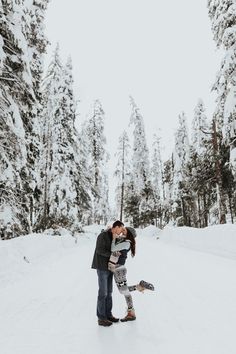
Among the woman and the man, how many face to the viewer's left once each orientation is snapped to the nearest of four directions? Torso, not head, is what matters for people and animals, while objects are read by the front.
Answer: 1

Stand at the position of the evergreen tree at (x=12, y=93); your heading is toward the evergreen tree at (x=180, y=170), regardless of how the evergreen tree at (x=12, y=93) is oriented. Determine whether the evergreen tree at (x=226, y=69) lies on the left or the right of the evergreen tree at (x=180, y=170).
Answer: right

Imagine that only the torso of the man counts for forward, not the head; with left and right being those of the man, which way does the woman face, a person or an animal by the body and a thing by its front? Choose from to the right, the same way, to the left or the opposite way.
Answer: the opposite way

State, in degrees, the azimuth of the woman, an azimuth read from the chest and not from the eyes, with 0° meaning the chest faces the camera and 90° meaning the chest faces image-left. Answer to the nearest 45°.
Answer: approximately 90°

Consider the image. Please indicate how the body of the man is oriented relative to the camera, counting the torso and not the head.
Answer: to the viewer's right

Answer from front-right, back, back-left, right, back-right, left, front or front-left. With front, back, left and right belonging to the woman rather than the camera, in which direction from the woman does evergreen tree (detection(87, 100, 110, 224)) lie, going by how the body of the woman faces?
right

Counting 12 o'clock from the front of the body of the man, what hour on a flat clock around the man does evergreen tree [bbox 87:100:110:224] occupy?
The evergreen tree is roughly at 9 o'clock from the man.
